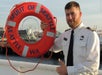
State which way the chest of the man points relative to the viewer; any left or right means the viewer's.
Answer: facing the viewer and to the left of the viewer
